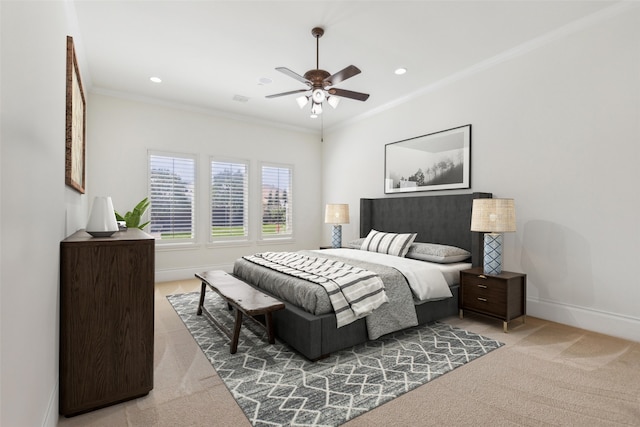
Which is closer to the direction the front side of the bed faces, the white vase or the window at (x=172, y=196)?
the white vase

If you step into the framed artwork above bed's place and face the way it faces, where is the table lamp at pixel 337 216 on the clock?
The table lamp is roughly at 2 o'clock from the framed artwork above bed.

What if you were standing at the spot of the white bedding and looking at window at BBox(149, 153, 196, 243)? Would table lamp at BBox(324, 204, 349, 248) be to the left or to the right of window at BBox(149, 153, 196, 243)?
right

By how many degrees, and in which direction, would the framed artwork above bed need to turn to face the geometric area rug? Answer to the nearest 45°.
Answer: approximately 45° to its left

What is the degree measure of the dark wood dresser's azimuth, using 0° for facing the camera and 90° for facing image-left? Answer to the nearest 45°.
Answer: approximately 270°

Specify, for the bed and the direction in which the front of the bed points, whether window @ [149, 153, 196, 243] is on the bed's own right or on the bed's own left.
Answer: on the bed's own right

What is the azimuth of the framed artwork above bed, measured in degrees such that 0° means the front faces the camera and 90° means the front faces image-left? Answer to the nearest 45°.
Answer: approximately 45°

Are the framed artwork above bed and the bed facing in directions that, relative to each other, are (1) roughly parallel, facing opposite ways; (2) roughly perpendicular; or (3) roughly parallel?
roughly parallel

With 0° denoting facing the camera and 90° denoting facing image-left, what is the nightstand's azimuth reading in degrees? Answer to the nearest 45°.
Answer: approximately 45°

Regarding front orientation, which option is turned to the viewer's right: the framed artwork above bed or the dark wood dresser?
the dark wood dresser

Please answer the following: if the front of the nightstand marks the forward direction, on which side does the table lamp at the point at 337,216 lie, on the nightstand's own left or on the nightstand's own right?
on the nightstand's own right

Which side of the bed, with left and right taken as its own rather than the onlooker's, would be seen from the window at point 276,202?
right

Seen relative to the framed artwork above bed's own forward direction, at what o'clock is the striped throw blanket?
The striped throw blanket is roughly at 11 o'clock from the framed artwork above bed.

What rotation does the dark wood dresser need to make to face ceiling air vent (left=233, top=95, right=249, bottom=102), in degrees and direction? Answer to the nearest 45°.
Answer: approximately 45° to its left

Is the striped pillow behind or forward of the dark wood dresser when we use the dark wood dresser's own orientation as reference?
forward

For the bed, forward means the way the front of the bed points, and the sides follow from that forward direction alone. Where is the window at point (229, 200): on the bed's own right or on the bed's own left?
on the bed's own right

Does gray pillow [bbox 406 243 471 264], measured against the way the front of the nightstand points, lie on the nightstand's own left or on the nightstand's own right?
on the nightstand's own right

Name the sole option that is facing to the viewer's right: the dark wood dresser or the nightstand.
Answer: the dark wood dresser
